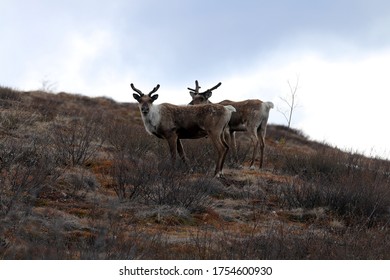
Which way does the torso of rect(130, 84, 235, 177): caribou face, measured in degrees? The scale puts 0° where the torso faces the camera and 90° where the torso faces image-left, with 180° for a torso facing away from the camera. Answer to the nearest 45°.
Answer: approximately 90°
